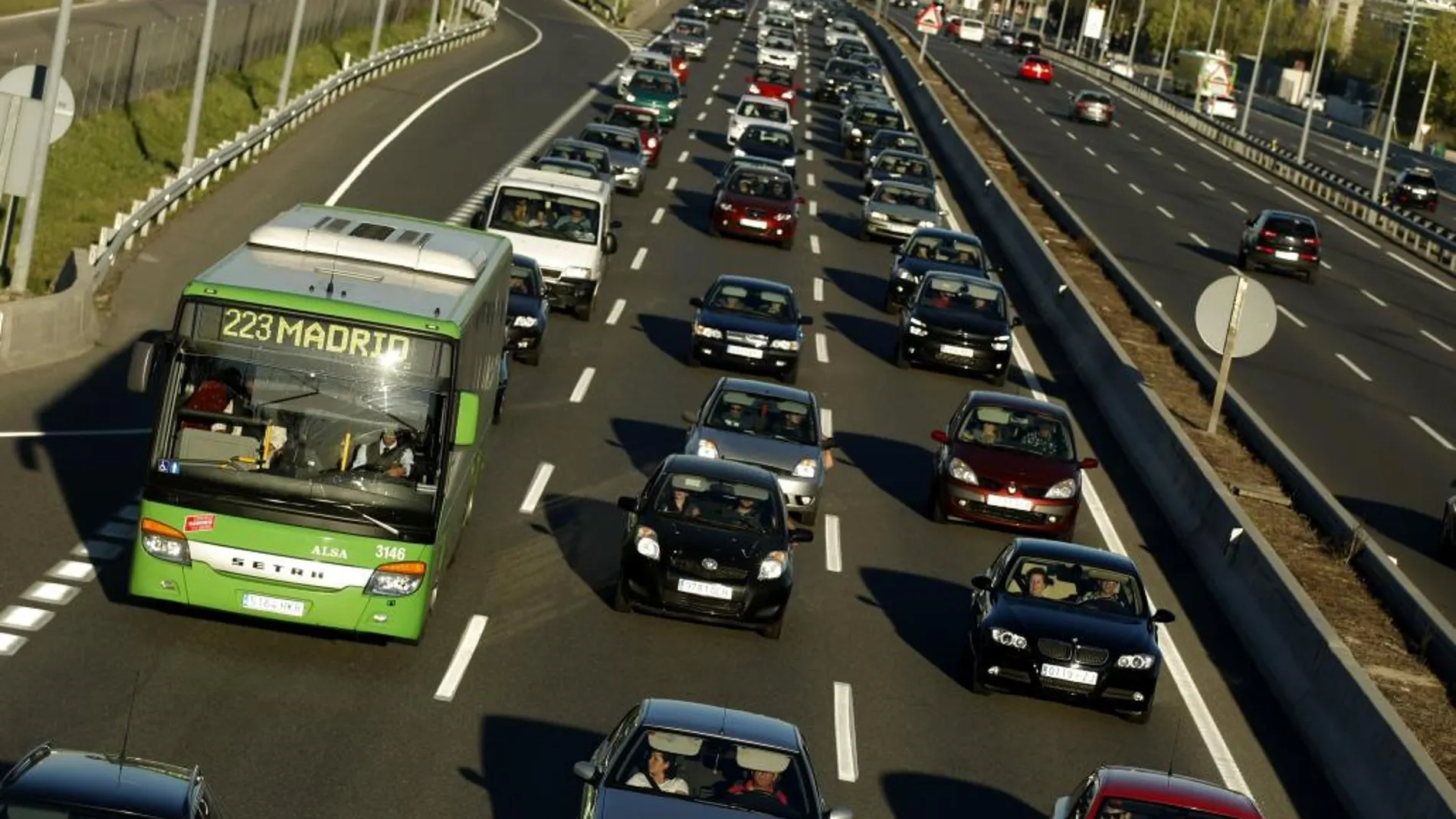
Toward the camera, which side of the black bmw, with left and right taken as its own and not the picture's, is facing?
front

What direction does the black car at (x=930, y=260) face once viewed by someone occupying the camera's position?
facing the viewer

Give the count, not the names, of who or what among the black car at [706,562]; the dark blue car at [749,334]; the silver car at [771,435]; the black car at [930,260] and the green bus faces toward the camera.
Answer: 5

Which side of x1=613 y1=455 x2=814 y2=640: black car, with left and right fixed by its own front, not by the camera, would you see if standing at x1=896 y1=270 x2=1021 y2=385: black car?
back

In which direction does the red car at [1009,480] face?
toward the camera

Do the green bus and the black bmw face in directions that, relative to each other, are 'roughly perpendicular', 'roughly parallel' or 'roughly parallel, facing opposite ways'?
roughly parallel

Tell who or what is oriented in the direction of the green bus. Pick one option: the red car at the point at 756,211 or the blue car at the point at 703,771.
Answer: the red car

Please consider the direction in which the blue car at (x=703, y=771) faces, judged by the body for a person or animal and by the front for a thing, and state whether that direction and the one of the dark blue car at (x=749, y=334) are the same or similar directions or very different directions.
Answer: same or similar directions

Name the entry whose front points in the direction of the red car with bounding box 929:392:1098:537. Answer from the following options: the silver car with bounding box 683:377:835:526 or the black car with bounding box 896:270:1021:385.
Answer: the black car

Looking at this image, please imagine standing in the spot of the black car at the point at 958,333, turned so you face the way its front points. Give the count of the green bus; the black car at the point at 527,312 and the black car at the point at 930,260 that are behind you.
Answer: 1

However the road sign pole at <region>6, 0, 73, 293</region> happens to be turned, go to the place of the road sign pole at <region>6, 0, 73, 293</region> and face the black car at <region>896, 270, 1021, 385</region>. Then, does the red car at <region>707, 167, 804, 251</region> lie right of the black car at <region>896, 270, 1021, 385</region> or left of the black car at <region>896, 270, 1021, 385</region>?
left

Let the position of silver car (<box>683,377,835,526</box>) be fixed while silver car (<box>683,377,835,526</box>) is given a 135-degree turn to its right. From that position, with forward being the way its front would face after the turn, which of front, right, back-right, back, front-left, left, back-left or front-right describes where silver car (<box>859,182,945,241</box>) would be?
front-right

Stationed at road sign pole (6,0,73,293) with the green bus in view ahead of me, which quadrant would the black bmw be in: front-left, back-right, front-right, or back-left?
front-left

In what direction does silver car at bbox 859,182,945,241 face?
toward the camera
